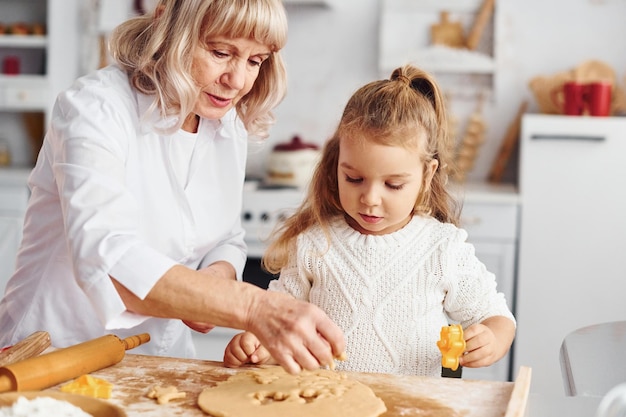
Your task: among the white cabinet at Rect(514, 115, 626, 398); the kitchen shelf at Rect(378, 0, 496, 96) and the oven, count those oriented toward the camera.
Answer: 3

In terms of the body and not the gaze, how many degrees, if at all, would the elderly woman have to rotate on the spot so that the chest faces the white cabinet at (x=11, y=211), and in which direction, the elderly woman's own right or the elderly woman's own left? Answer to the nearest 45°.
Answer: approximately 135° to the elderly woman's own left

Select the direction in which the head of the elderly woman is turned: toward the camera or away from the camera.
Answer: toward the camera

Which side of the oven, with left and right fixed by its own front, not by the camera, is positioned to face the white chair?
front

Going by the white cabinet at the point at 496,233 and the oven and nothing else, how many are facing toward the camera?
2

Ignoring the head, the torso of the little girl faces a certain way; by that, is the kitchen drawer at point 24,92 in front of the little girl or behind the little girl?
behind

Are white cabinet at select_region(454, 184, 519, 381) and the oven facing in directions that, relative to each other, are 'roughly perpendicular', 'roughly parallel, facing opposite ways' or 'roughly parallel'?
roughly parallel

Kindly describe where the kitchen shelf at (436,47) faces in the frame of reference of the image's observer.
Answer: facing the viewer

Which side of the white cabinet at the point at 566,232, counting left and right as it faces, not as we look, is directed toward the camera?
front

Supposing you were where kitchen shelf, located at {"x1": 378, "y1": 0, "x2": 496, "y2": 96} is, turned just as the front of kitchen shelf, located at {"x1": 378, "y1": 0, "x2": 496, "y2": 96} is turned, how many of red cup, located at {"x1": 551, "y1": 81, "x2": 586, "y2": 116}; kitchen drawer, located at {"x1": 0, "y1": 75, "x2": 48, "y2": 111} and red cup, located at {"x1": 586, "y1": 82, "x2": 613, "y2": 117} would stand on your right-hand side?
1

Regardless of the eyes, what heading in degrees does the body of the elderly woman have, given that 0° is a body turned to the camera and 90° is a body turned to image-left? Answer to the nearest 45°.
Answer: approximately 315°

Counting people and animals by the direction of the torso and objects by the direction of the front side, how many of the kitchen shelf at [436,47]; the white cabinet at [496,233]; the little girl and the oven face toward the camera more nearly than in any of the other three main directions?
4

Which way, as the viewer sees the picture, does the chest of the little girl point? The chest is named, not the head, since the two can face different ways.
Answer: toward the camera

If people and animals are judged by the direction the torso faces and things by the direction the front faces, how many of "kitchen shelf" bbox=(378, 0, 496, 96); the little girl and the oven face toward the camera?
3

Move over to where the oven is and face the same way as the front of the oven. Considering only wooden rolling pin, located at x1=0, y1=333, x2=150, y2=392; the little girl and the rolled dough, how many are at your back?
0
